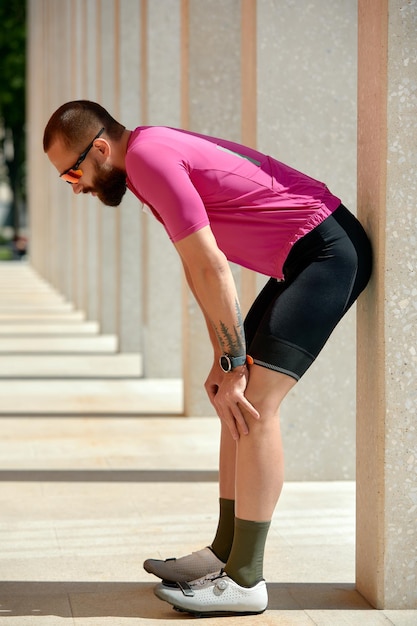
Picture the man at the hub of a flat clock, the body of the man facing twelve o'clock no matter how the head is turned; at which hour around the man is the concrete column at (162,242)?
The concrete column is roughly at 3 o'clock from the man.

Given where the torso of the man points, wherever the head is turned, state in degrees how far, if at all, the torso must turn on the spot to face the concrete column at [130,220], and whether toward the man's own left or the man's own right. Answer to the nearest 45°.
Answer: approximately 90° to the man's own right

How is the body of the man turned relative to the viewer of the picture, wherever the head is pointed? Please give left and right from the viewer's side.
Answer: facing to the left of the viewer

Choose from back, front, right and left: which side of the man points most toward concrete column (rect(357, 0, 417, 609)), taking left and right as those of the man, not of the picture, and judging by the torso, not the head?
back

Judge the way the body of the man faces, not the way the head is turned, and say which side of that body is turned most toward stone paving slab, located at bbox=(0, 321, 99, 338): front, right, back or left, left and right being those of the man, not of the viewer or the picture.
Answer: right

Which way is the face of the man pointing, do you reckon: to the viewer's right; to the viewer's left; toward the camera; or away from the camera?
to the viewer's left

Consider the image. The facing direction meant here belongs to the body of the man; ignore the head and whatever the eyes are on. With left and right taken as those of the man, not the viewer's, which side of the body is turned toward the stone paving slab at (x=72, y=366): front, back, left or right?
right

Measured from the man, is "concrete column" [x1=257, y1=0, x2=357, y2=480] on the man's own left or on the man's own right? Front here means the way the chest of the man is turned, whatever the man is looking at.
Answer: on the man's own right
